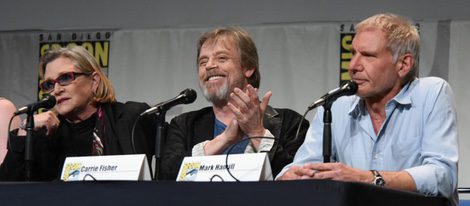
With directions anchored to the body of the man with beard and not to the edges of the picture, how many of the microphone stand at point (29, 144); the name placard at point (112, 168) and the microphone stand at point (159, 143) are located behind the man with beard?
0

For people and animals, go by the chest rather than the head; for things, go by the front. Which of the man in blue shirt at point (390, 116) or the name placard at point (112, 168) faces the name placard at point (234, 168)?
the man in blue shirt

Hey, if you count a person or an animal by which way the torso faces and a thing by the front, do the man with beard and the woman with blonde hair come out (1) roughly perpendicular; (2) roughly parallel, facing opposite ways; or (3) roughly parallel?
roughly parallel

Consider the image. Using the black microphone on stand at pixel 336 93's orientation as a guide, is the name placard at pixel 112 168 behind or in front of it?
behind

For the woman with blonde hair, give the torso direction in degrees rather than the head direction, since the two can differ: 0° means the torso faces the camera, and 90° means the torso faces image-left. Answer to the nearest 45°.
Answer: approximately 45°

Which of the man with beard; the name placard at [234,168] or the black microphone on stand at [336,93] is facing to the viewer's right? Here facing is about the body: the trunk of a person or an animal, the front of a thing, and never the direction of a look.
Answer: the black microphone on stand

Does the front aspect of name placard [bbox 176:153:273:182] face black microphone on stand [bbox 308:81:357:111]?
no

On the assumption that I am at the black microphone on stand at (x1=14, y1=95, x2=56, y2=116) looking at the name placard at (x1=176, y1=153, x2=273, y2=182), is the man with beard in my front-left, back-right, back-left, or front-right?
front-left

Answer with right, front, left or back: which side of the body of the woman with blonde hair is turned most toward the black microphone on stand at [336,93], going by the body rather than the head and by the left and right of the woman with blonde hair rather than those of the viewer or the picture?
left

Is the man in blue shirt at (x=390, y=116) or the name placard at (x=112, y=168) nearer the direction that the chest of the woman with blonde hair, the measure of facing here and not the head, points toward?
the name placard

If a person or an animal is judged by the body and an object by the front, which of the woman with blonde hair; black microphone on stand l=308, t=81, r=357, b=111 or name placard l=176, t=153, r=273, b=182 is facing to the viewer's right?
the black microphone on stand

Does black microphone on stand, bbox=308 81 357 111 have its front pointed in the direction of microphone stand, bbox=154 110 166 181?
no

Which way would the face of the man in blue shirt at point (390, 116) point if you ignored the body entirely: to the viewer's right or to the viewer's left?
to the viewer's left

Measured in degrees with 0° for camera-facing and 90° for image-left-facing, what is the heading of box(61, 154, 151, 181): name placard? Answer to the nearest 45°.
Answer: approximately 45°

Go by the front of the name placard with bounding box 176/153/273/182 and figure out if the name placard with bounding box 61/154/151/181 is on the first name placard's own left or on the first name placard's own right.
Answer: on the first name placard's own right
